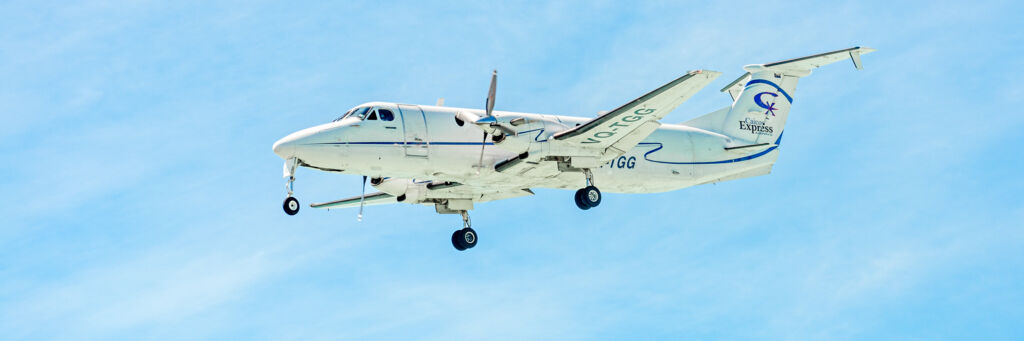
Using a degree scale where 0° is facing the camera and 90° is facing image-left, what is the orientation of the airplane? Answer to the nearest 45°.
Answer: approximately 45°
